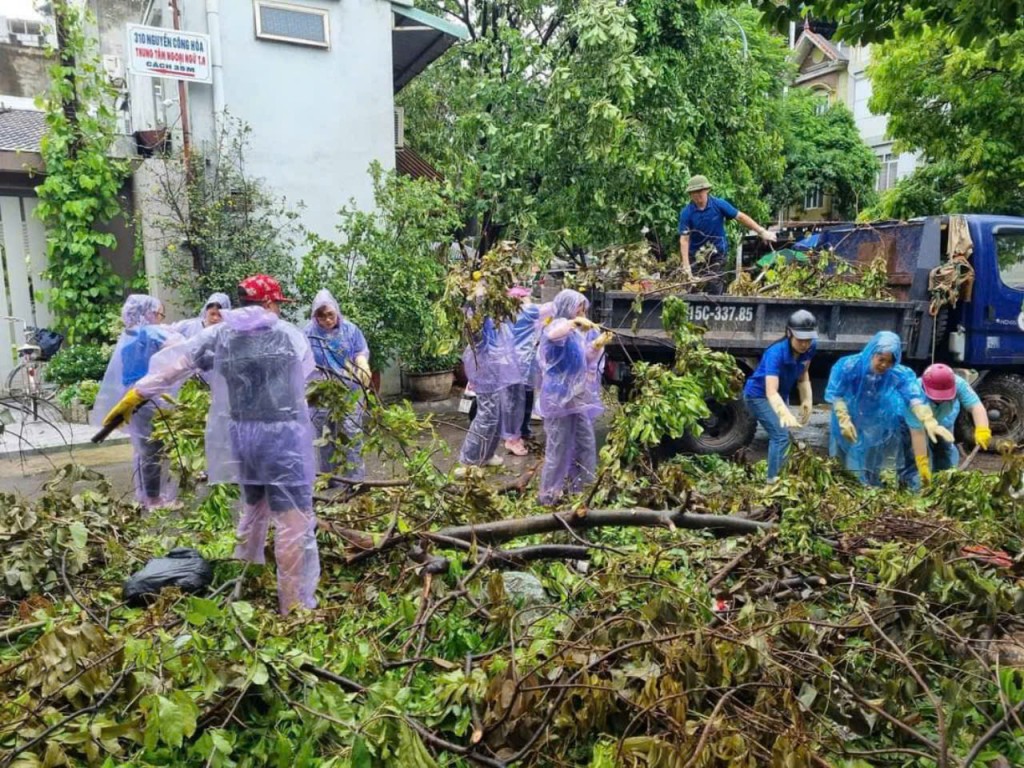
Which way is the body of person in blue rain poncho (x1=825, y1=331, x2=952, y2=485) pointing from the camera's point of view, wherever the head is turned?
toward the camera

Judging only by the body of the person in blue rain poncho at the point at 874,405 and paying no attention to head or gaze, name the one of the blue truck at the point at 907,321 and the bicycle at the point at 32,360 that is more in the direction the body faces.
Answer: the bicycle

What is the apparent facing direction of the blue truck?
to the viewer's right

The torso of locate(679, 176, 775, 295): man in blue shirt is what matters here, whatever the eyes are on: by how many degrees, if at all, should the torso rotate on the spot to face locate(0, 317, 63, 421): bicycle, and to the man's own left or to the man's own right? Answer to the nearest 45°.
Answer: approximately 90° to the man's own right

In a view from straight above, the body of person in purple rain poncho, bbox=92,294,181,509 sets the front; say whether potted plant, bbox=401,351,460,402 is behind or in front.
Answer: in front

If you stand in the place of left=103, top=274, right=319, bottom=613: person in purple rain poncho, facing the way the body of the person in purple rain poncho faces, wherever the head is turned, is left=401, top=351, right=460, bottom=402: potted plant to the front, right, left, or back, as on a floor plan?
front

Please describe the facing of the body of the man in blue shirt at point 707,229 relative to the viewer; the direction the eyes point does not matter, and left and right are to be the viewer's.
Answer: facing the viewer

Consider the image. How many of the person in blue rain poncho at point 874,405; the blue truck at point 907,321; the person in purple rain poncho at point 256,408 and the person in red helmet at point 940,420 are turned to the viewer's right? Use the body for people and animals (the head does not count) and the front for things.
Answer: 1

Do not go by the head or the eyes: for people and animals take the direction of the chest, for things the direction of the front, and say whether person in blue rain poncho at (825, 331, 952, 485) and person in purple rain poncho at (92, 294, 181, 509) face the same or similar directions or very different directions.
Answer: very different directions

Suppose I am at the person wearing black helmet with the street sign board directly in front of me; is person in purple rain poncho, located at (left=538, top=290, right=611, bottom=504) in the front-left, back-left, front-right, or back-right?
front-left

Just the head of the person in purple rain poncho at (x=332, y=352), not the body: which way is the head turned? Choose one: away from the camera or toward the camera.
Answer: toward the camera

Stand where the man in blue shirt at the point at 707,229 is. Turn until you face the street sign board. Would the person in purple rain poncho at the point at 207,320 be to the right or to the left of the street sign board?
left

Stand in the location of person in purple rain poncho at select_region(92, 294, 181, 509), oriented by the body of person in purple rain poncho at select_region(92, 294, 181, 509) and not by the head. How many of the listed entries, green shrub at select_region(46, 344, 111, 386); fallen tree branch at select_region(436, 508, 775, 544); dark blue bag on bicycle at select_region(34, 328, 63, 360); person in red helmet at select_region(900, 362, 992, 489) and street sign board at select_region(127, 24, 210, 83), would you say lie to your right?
2

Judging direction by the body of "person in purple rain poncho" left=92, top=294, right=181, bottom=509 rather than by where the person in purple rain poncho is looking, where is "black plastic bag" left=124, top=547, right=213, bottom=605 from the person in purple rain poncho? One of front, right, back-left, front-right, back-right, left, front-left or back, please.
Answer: back-right

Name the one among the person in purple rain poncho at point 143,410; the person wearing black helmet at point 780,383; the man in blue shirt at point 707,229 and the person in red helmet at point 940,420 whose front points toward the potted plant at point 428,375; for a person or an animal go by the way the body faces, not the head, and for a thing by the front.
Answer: the person in purple rain poncho
